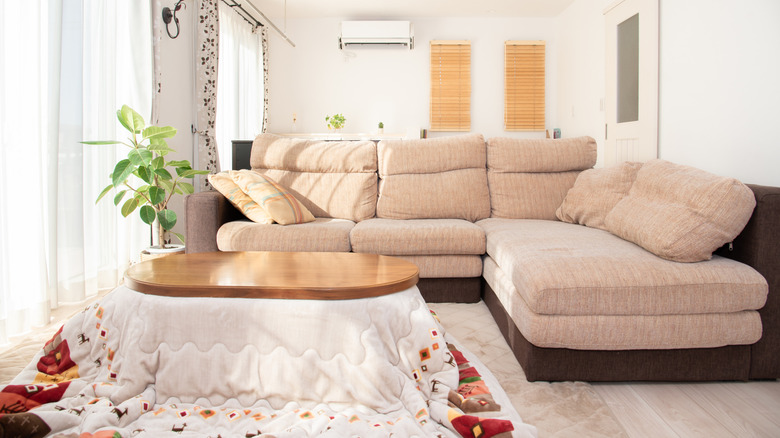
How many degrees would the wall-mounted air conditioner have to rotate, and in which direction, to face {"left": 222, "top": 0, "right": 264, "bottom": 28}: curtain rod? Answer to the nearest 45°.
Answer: approximately 45° to its right

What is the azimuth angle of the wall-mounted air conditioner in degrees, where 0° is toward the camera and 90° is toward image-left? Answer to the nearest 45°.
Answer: approximately 0°

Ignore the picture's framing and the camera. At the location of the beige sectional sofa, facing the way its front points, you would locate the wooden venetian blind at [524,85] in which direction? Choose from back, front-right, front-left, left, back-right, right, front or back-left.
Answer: back

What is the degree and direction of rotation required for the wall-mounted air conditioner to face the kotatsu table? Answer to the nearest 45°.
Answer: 0° — it already faces it

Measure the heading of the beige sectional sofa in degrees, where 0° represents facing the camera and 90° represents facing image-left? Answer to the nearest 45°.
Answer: approximately 0°

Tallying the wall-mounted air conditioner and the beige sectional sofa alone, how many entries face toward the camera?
2

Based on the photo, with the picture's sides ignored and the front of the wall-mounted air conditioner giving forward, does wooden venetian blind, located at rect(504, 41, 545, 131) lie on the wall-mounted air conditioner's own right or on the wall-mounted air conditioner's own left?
on the wall-mounted air conditioner's own left
